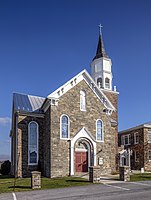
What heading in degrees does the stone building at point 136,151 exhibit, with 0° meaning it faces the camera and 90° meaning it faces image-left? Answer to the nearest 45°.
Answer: approximately 45°

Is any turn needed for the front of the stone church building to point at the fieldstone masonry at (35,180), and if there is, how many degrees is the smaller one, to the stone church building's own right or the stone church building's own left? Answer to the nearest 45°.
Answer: approximately 45° to the stone church building's own right

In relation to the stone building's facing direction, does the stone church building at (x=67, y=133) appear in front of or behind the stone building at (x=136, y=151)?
in front

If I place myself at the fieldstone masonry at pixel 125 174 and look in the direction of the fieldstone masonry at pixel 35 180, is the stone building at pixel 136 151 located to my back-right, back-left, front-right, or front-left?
back-right

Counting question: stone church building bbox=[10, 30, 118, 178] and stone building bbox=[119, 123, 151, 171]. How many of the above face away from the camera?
0

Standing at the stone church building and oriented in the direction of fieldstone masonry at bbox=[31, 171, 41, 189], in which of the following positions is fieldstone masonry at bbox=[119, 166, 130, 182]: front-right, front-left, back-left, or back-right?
front-left

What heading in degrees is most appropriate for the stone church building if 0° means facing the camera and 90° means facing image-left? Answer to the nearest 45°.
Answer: approximately 315°

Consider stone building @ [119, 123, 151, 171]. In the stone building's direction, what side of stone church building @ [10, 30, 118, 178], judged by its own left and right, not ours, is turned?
left

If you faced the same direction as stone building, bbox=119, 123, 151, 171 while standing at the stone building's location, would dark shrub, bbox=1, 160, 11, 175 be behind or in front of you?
in front
